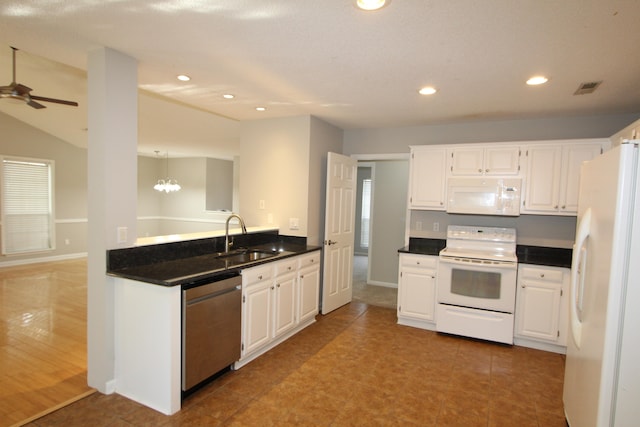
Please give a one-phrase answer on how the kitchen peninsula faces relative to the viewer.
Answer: facing the viewer and to the right of the viewer

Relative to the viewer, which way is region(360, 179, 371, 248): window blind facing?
toward the camera

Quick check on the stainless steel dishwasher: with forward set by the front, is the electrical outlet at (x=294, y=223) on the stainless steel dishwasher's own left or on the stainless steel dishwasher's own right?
on the stainless steel dishwasher's own left

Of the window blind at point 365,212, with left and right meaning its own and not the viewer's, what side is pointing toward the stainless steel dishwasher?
front

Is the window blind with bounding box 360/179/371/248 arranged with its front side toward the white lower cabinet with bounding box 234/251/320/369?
yes

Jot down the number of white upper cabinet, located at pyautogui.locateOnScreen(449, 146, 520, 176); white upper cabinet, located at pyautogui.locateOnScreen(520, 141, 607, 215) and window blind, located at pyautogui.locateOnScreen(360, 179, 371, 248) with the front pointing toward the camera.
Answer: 3

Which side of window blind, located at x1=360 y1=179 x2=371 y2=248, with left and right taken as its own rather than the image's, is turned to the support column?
front

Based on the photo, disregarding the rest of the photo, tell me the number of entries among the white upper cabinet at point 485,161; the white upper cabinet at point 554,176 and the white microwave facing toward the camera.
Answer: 3

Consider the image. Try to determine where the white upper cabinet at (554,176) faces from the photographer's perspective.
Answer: facing the viewer

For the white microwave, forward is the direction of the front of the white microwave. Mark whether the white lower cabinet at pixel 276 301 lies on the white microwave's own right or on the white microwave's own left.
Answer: on the white microwave's own right

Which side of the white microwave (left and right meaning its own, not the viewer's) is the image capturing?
front

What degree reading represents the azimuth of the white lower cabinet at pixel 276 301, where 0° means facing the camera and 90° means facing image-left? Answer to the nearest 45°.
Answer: approximately 315°
